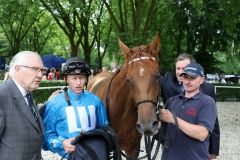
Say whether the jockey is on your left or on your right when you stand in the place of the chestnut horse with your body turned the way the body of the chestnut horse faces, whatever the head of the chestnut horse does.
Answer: on your right

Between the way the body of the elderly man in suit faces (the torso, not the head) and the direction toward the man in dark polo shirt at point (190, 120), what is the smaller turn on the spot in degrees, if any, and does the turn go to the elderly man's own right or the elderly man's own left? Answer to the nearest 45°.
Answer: approximately 45° to the elderly man's own left

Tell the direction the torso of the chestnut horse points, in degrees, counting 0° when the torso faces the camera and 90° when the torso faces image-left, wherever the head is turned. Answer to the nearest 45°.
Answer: approximately 315°

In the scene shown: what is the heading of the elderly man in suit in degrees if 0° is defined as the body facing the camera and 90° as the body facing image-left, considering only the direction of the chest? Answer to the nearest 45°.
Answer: approximately 315°

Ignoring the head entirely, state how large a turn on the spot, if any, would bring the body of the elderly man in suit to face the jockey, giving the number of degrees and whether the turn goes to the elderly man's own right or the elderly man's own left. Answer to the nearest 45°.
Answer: approximately 90° to the elderly man's own left

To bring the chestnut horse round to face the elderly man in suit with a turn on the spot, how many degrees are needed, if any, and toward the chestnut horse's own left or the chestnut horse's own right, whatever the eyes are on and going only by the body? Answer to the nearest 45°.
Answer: approximately 90° to the chestnut horse's own right

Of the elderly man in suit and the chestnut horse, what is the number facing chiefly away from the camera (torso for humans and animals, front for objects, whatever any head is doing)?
0
